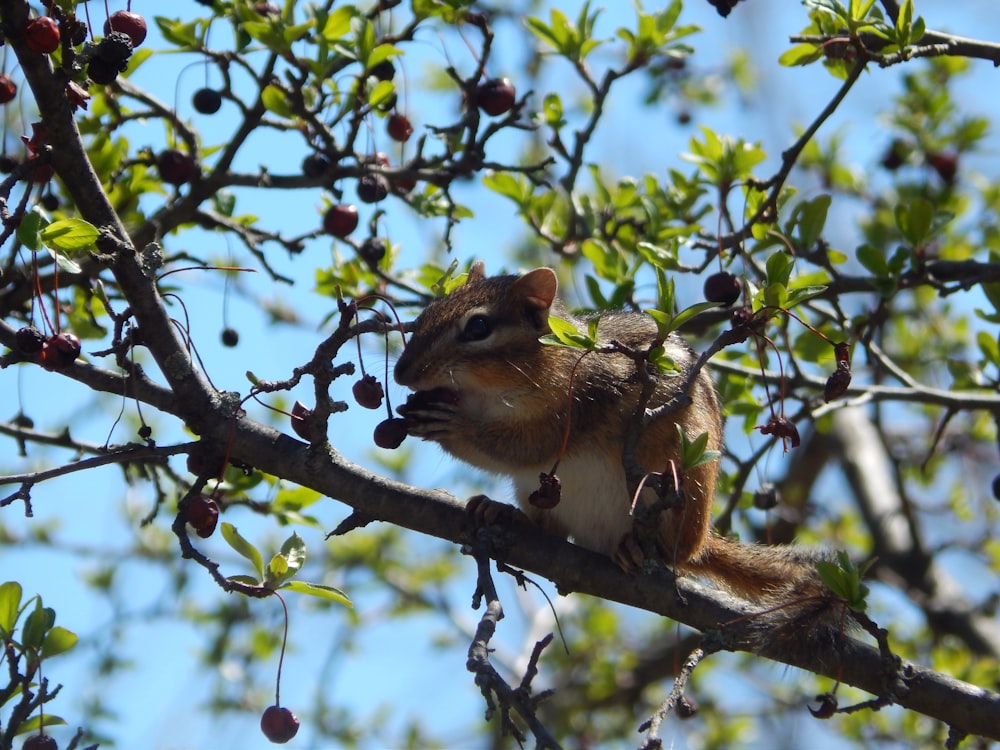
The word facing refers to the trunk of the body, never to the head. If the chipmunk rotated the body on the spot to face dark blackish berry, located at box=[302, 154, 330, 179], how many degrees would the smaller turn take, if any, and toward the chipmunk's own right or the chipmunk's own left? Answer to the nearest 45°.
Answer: approximately 45° to the chipmunk's own right

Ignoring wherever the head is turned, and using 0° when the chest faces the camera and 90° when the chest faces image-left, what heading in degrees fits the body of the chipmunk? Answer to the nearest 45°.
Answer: approximately 90°

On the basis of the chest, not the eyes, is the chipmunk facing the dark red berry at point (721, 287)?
no

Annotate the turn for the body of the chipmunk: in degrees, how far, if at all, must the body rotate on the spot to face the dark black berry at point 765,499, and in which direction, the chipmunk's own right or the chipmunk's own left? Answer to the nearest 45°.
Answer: approximately 135° to the chipmunk's own right

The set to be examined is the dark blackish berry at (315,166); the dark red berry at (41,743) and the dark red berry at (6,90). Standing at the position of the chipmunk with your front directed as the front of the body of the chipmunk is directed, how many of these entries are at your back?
0

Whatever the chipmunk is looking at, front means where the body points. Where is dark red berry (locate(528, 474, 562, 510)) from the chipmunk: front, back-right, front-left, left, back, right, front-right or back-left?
left
